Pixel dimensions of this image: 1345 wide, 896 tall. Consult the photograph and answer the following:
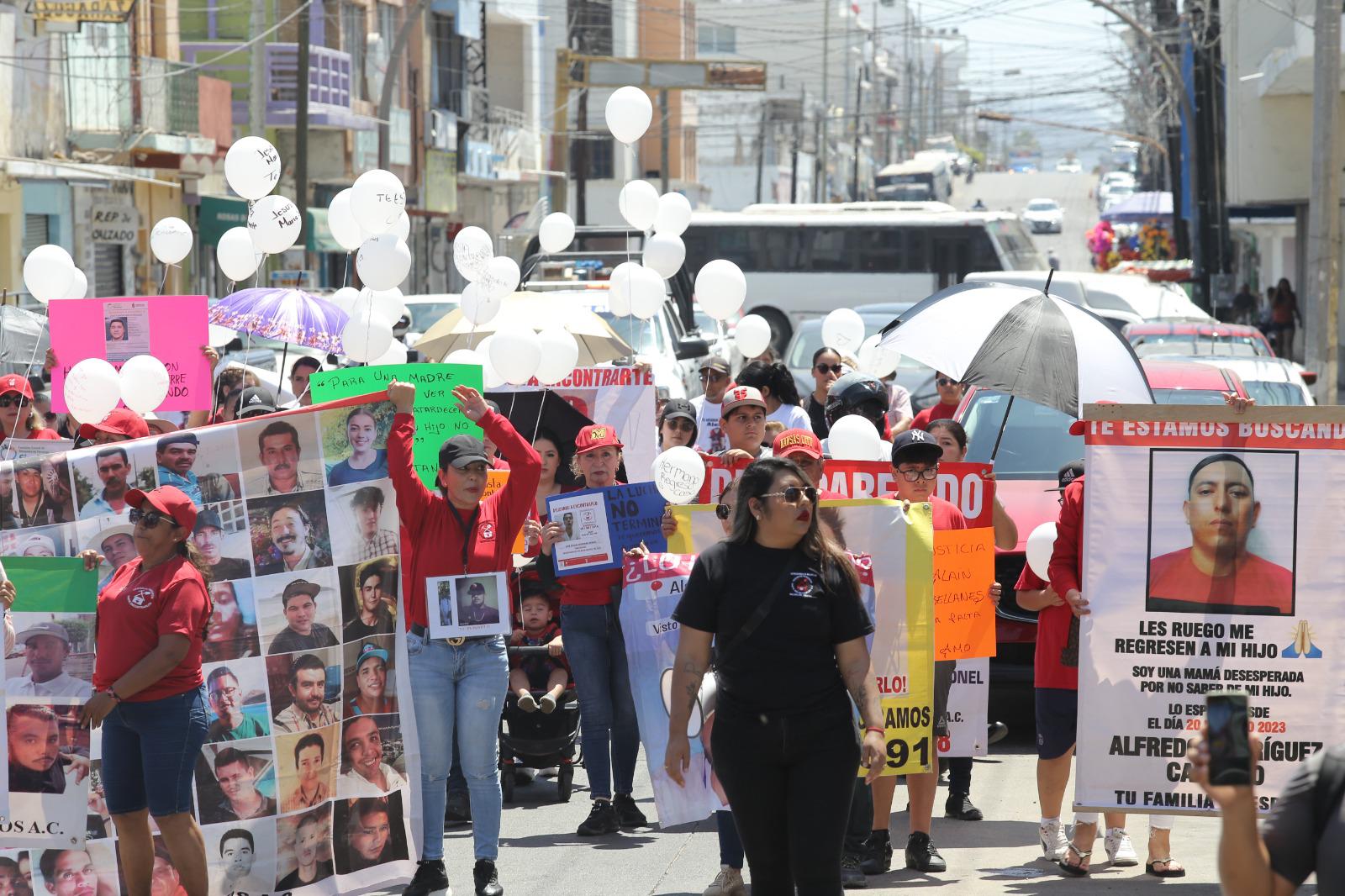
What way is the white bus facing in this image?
to the viewer's right

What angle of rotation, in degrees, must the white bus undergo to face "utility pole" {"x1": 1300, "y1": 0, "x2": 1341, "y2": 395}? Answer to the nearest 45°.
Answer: approximately 90° to its right

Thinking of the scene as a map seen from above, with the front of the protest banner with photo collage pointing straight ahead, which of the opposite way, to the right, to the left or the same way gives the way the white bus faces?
to the left

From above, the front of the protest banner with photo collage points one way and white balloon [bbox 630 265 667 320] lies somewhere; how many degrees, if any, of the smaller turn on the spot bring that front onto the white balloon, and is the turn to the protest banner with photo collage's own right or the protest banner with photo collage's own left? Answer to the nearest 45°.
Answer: approximately 135° to the protest banner with photo collage's own left

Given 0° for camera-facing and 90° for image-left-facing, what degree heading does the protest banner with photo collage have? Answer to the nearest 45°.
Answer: approximately 0°

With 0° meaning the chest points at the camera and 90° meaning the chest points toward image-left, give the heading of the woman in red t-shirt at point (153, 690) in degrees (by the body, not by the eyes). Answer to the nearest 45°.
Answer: approximately 45°

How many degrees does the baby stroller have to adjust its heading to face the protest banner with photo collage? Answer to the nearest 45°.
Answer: approximately 45° to its right

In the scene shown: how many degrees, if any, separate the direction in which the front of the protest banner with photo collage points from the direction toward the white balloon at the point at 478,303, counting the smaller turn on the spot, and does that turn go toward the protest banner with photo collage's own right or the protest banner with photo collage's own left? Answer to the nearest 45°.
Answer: approximately 180°

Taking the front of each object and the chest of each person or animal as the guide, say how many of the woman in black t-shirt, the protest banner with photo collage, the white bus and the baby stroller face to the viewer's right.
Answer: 1

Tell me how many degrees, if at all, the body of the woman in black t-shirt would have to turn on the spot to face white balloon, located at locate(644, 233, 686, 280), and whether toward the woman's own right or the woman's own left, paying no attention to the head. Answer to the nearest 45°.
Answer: approximately 180°

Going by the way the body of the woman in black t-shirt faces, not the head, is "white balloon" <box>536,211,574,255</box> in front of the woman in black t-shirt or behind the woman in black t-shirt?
behind

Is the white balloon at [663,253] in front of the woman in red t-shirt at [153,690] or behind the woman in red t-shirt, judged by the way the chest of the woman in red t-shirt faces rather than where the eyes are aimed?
behind
